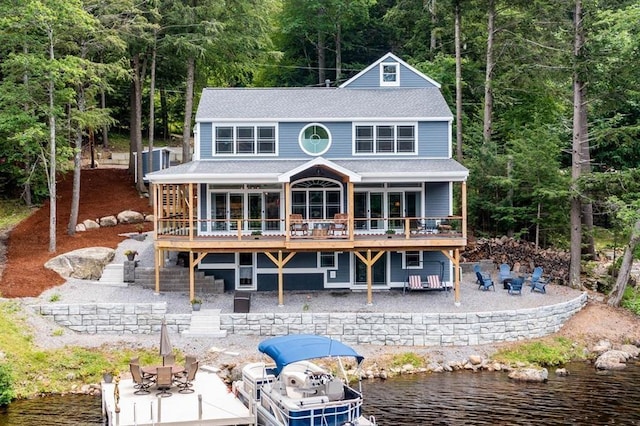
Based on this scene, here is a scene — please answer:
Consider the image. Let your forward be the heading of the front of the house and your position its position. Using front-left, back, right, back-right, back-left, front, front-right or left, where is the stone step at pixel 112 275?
right

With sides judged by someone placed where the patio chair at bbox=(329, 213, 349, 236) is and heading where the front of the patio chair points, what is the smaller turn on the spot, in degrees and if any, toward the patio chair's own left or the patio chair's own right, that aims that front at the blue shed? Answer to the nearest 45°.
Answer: approximately 90° to the patio chair's own right

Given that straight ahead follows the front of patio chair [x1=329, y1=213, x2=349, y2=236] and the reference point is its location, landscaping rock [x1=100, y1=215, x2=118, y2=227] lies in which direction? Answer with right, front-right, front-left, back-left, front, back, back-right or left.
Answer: right

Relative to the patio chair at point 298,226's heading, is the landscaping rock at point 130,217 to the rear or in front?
to the rear

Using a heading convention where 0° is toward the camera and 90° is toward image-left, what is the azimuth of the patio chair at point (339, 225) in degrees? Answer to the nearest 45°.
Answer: approximately 45°

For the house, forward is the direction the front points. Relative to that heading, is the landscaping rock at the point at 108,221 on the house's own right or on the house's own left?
on the house's own right

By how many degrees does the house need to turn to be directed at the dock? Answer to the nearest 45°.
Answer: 0° — it already faces it

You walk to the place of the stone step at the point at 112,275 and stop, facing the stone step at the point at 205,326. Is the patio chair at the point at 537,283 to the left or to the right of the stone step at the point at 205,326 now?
left

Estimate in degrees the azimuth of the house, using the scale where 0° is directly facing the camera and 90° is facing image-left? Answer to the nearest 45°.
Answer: approximately 0°

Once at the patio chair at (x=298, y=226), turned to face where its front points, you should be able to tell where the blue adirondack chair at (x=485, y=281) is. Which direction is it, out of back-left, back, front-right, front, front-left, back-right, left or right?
front-left

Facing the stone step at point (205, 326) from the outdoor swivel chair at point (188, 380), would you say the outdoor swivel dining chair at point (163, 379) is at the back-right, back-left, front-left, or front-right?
back-left

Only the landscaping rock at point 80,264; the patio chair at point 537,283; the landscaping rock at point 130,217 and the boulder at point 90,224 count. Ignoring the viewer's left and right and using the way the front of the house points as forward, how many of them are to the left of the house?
1

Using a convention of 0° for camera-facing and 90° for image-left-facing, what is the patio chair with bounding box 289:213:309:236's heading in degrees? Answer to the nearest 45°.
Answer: approximately 315°
